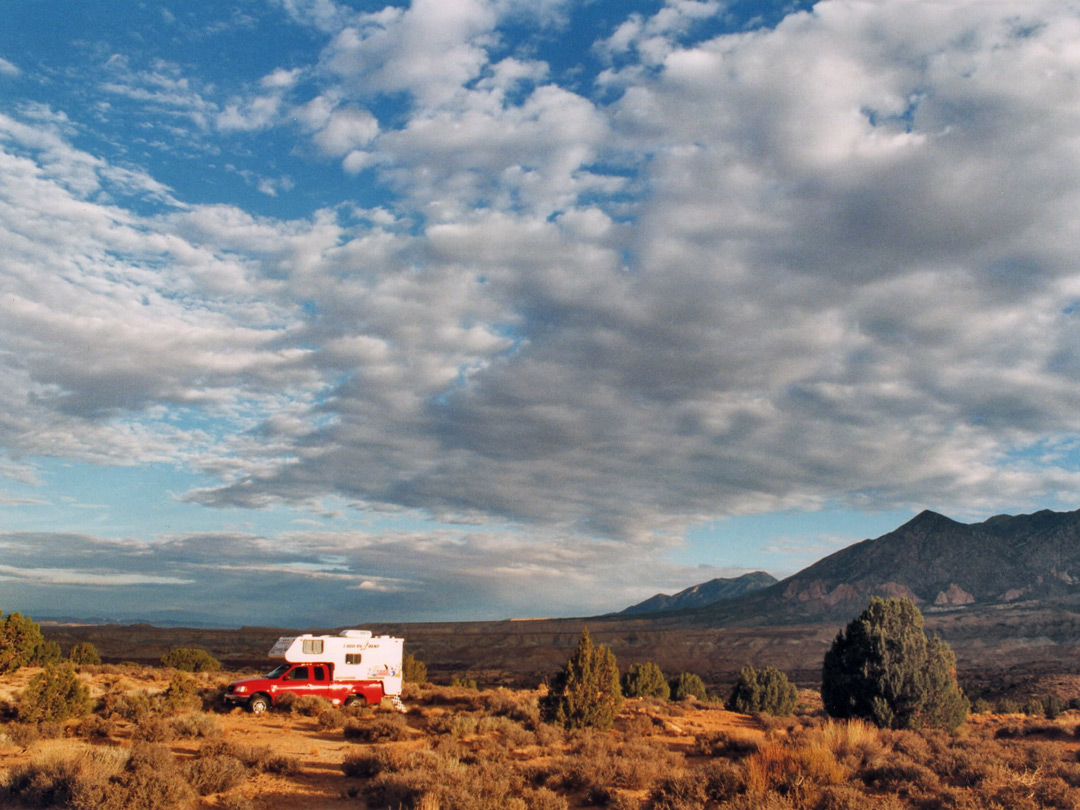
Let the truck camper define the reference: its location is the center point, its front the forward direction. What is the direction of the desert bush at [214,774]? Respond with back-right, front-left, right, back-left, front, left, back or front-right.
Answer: left

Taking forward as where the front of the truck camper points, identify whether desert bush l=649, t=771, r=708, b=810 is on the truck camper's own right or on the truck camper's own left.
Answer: on the truck camper's own left

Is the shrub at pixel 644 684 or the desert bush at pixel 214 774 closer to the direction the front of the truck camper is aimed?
the desert bush

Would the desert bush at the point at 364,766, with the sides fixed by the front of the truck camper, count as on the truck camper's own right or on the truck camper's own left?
on the truck camper's own left

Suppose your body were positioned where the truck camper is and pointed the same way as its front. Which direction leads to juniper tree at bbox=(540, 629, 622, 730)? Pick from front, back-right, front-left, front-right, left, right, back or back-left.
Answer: back-left

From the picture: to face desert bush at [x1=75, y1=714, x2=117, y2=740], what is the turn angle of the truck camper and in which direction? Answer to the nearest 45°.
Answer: approximately 45° to its left

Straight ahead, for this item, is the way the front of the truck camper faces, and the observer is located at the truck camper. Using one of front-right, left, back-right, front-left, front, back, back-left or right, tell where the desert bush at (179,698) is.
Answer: front-left

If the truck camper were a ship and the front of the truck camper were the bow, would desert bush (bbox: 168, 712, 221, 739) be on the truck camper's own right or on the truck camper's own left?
on the truck camper's own left

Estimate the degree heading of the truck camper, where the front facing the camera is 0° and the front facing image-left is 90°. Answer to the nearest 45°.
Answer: approximately 90°
